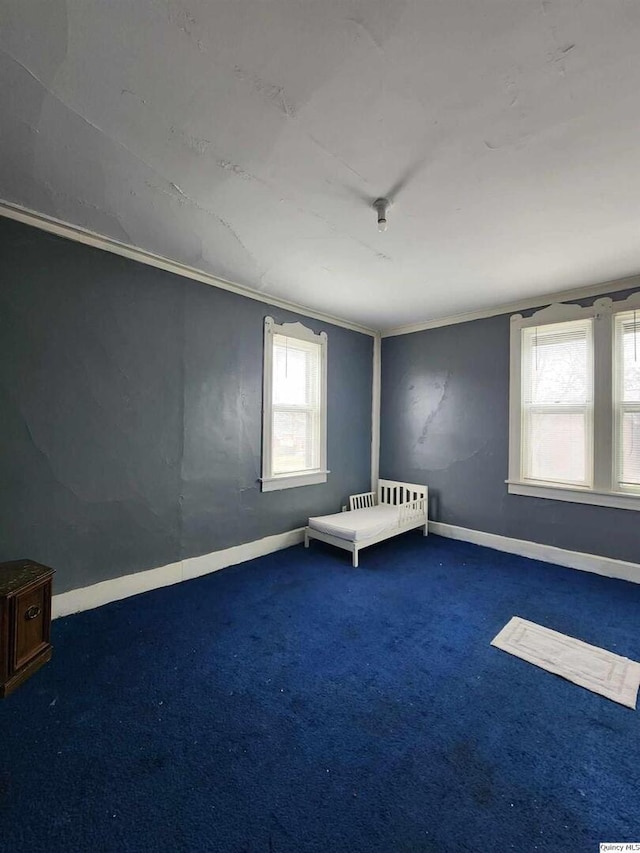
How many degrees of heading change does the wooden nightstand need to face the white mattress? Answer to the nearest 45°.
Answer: approximately 45° to its left

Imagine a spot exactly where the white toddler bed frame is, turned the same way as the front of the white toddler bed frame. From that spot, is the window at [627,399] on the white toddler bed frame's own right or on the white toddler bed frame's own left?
on the white toddler bed frame's own left

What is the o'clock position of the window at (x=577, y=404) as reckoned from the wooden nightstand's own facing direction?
The window is roughly at 11 o'clock from the wooden nightstand.

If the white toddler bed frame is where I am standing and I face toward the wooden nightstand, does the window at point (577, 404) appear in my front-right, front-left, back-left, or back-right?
back-left

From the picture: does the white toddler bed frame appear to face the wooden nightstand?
yes

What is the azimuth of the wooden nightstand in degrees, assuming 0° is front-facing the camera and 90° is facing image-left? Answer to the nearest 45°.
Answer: approximately 315°

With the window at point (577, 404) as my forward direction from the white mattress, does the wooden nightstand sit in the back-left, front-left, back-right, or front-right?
back-right

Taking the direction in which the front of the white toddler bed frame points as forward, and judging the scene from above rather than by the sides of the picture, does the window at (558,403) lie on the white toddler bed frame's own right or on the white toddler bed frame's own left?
on the white toddler bed frame's own left

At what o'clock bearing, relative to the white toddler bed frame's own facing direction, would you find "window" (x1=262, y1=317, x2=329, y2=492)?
The window is roughly at 1 o'clock from the white toddler bed frame.

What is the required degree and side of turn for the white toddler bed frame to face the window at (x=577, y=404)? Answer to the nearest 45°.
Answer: approximately 135° to its left
